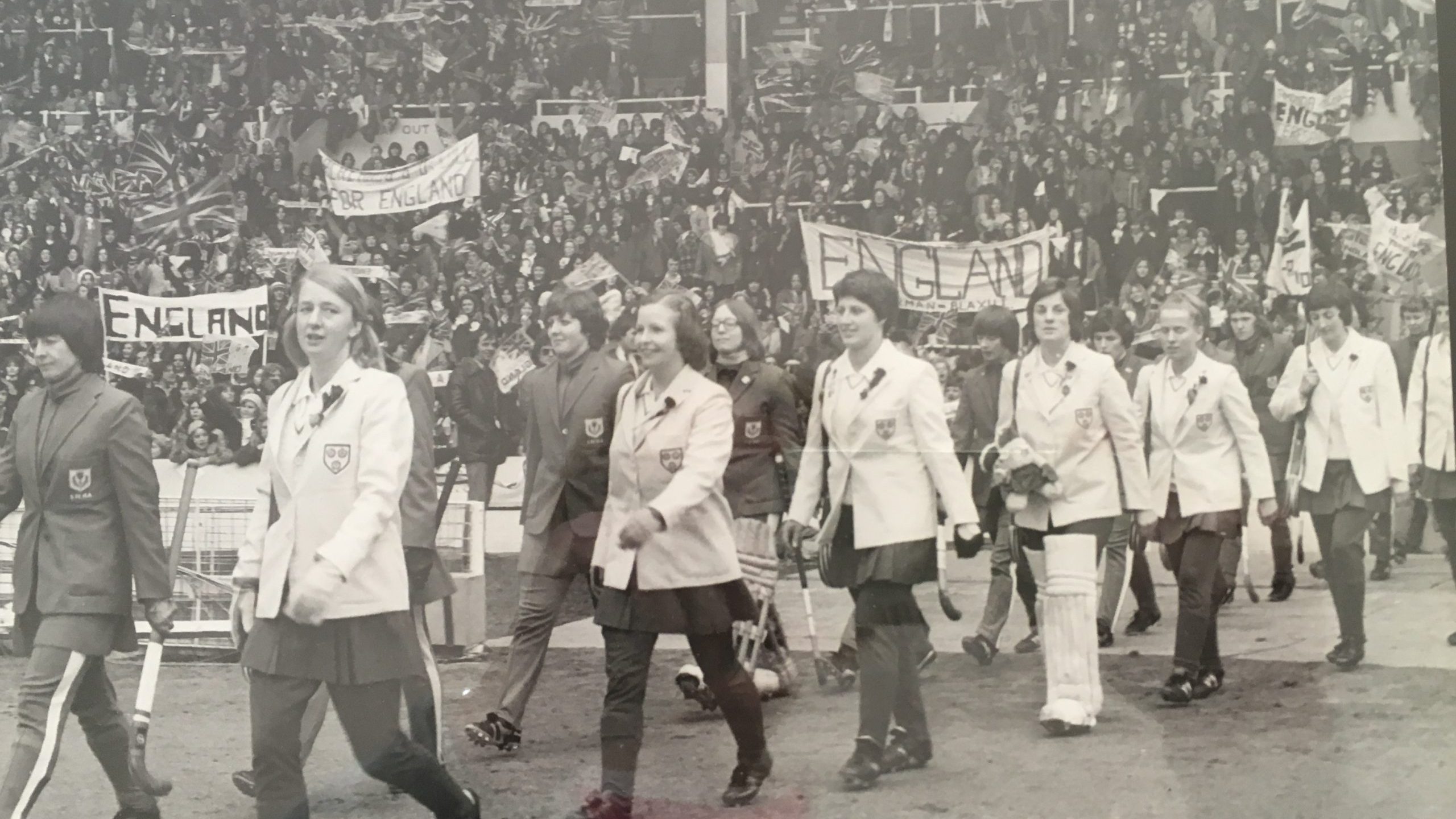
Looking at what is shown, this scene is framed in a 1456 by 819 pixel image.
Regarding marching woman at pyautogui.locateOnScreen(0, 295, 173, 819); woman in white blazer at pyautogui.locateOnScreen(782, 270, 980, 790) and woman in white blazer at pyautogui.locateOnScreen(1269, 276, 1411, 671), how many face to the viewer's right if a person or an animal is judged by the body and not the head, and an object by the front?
0

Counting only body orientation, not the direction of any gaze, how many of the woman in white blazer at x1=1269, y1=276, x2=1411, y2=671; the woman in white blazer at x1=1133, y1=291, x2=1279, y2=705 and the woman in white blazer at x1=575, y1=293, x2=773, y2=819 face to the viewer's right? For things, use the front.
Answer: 0

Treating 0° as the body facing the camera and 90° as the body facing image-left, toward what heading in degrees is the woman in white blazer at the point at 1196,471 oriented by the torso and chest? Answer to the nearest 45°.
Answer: approximately 45°

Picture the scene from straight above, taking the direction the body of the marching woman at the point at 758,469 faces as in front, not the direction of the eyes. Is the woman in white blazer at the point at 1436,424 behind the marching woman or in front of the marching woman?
behind

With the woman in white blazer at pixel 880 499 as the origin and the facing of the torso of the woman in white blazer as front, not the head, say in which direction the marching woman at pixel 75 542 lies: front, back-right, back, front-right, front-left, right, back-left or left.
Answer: front-right

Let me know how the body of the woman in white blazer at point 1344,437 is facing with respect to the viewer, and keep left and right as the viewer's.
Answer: facing the viewer and to the left of the viewer
